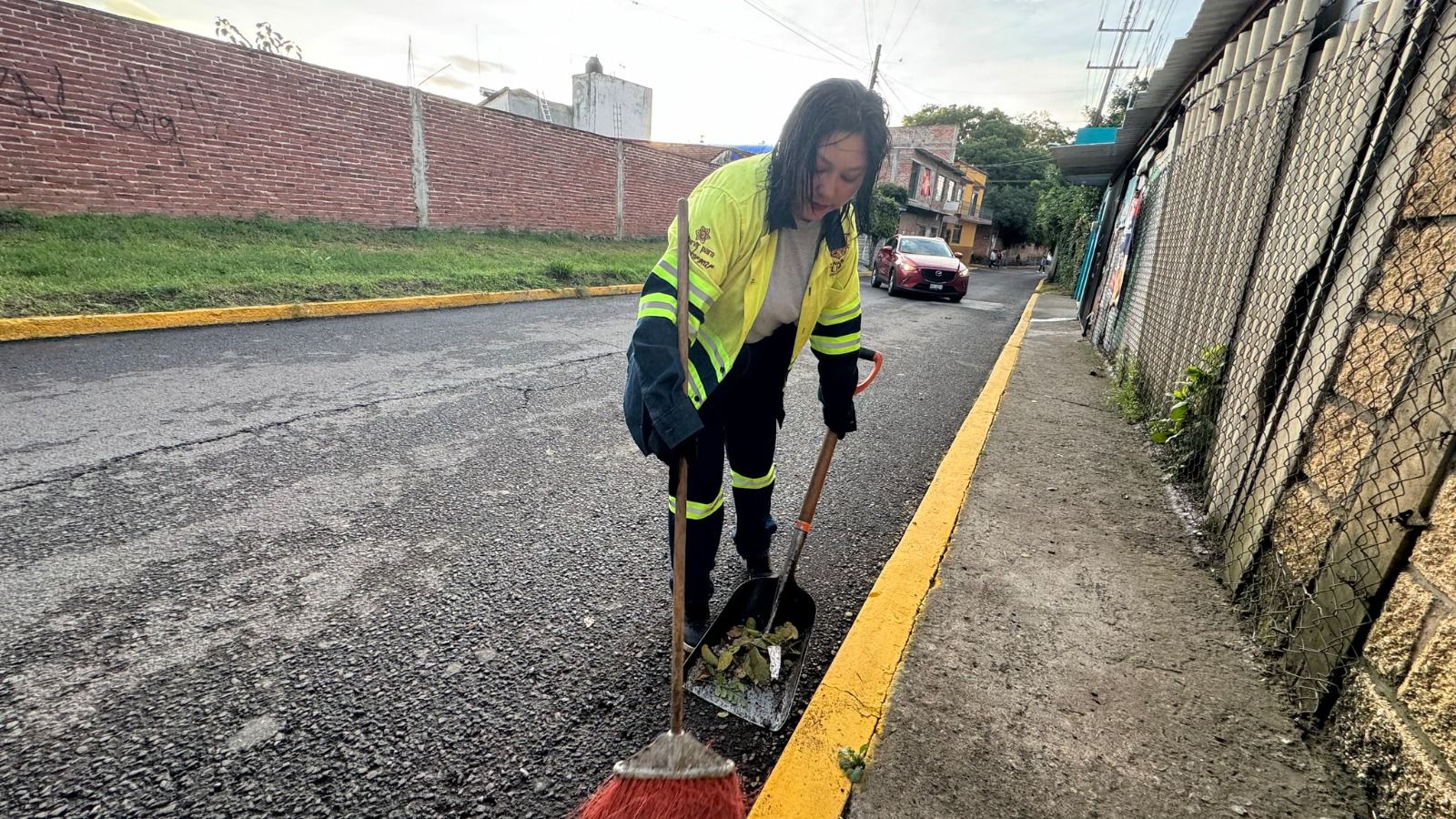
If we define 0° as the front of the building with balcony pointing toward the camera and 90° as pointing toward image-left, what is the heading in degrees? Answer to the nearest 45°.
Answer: approximately 315°

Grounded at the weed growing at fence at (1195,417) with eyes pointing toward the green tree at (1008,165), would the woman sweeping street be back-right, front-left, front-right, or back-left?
back-left

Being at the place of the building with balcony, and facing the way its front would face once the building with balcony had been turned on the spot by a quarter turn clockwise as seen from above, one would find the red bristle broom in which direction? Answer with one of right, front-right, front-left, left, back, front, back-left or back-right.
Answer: front-left

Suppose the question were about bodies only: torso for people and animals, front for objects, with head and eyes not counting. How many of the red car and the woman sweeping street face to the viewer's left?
0

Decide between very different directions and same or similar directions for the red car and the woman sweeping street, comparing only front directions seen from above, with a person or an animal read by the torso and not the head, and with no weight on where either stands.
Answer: same or similar directions

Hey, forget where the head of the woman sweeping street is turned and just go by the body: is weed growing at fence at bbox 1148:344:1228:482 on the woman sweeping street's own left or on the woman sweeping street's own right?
on the woman sweeping street's own left

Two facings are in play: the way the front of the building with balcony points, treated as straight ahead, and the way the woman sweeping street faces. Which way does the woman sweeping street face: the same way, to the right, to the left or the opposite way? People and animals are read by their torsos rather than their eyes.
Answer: the same way

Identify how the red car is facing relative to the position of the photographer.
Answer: facing the viewer and to the right of the viewer

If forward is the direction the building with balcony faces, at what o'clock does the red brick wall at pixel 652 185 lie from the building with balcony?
The red brick wall is roughly at 2 o'clock from the building with balcony.

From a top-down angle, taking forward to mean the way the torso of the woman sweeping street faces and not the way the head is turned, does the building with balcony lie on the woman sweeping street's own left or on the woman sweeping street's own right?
on the woman sweeping street's own left

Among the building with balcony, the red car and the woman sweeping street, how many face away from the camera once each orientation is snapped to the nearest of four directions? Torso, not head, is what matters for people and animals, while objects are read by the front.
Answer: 0

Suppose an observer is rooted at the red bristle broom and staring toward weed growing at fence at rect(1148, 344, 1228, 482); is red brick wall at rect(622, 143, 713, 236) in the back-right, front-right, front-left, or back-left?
front-left

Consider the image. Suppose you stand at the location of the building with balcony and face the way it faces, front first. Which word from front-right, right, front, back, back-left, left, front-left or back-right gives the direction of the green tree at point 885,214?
front-right

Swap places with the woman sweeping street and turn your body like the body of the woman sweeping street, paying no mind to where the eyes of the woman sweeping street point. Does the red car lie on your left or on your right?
on your left

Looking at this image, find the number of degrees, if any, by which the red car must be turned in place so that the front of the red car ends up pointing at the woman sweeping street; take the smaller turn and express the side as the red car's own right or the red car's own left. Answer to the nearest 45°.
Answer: approximately 45° to the red car's own right

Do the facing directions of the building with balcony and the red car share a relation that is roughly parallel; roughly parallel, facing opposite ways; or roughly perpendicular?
roughly parallel
